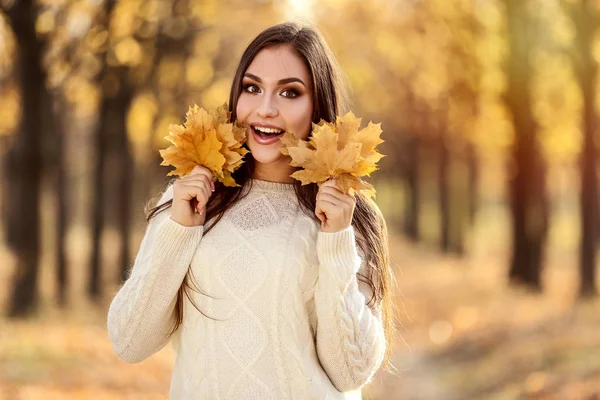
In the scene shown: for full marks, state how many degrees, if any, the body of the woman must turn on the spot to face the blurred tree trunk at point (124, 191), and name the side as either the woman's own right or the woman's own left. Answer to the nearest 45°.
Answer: approximately 180°

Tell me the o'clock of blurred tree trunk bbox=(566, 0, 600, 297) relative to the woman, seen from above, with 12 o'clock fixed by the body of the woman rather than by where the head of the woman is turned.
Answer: The blurred tree trunk is roughly at 7 o'clock from the woman.

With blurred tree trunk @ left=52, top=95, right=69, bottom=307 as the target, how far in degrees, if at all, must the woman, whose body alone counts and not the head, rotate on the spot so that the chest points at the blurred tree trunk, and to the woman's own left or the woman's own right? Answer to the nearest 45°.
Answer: approximately 180°

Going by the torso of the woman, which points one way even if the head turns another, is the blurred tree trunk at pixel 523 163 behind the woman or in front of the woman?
behind

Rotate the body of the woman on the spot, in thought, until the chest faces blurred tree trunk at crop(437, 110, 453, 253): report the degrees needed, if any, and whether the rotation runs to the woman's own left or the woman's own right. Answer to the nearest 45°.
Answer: approximately 180°

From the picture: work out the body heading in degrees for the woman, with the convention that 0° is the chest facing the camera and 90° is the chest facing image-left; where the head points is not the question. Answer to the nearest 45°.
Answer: approximately 0°

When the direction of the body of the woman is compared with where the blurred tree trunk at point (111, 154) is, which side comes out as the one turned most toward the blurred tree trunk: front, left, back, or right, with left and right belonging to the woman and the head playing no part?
back
